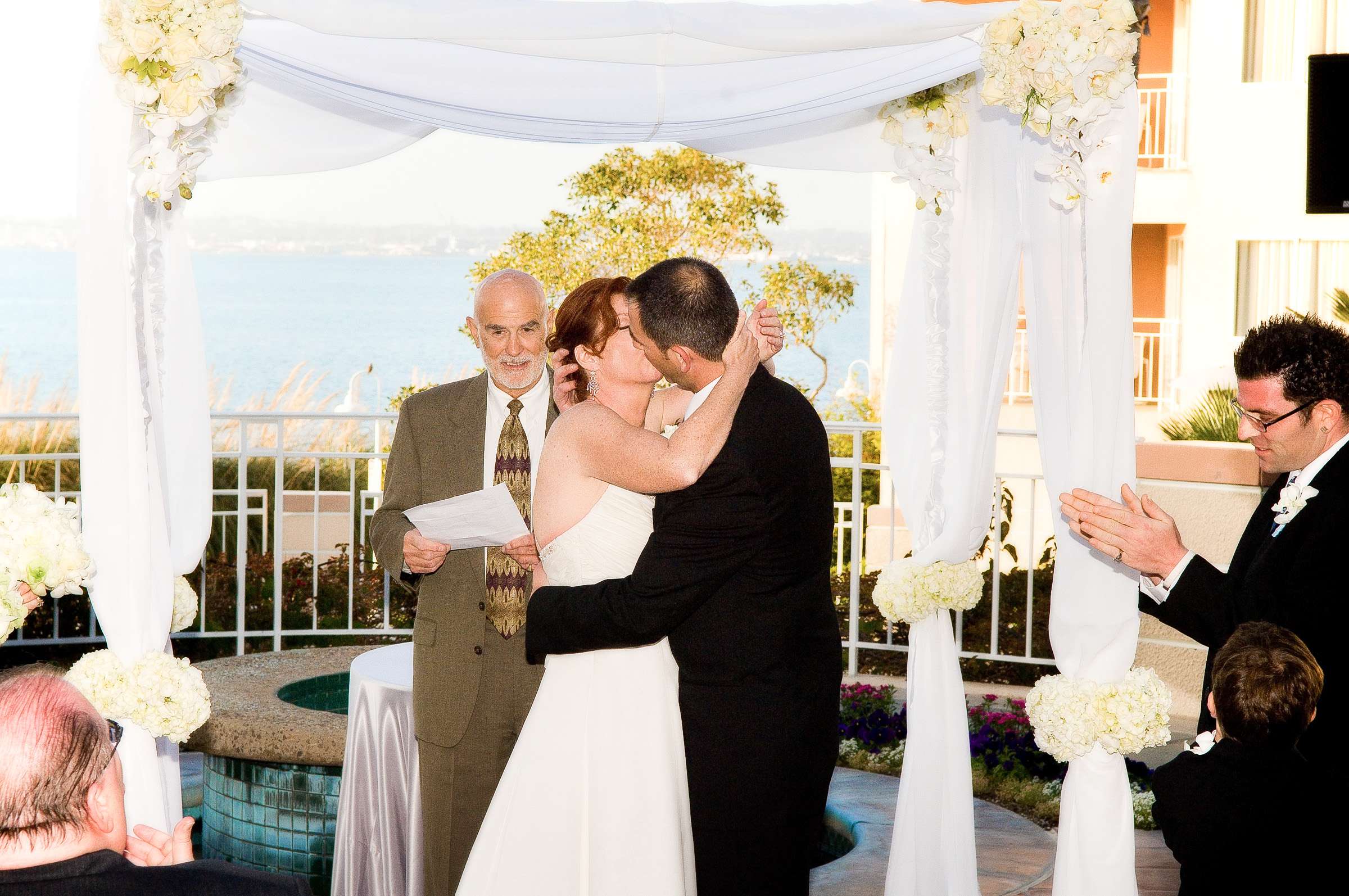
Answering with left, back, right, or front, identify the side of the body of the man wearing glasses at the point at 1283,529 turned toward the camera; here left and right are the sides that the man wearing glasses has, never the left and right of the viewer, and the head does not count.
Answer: left

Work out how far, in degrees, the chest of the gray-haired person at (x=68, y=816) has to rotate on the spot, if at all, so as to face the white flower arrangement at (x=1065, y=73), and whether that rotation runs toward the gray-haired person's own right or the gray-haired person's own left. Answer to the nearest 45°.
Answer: approximately 45° to the gray-haired person's own right

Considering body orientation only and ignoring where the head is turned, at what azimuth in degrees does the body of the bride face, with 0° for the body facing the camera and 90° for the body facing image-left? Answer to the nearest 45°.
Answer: approximately 270°

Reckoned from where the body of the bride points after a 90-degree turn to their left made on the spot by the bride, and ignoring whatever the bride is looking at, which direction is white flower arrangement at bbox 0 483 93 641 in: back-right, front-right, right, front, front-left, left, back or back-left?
left

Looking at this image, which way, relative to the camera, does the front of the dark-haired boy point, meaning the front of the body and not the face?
away from the camera

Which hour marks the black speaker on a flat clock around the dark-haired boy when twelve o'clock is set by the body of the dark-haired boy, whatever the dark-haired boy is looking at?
The black speaker is roughly at 12 o'clock from the dark-haired boy.

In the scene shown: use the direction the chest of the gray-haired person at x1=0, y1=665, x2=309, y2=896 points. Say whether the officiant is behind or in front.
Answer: in front

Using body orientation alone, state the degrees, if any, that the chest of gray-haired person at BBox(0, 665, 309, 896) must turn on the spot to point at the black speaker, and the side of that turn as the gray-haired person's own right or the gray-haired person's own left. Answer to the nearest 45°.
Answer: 0° — they already face it

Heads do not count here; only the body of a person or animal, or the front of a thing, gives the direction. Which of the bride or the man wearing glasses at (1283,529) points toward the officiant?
the man wearing glasses

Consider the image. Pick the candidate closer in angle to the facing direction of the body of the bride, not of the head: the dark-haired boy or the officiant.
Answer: the dark-haired boy

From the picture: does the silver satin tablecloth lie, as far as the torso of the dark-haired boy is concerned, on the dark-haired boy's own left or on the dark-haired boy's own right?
on the dark-haired boy's own left

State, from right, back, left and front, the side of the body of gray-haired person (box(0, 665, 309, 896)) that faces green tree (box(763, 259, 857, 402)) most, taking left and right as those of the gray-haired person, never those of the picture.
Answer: front
